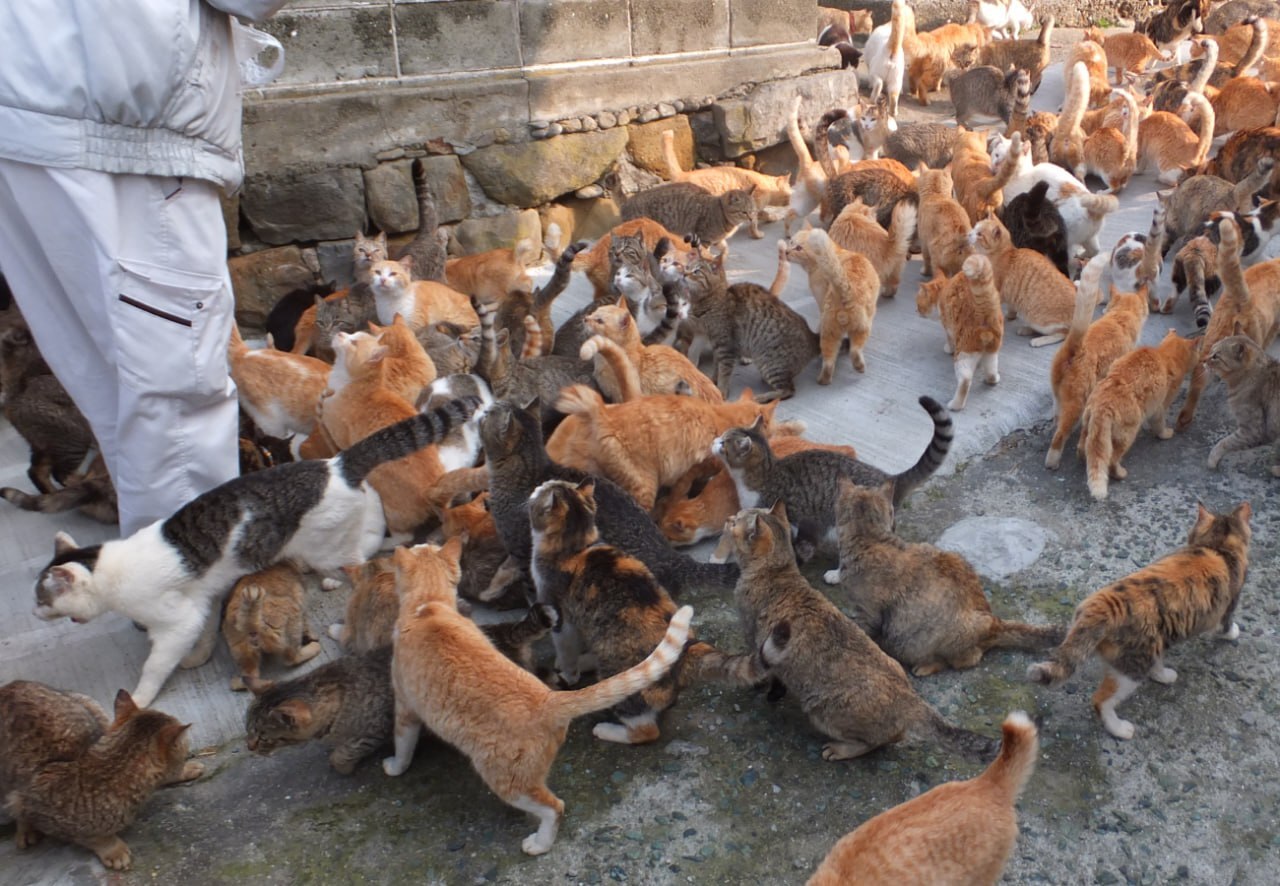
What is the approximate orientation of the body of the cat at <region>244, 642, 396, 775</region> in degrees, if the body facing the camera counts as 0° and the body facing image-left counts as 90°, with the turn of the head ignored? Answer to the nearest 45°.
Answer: approximately 90°

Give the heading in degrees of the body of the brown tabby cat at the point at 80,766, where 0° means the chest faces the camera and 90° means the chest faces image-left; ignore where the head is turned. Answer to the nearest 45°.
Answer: approximately 270°

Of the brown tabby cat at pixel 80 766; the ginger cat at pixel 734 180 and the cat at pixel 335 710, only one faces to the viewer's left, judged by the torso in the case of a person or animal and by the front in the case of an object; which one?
the cat

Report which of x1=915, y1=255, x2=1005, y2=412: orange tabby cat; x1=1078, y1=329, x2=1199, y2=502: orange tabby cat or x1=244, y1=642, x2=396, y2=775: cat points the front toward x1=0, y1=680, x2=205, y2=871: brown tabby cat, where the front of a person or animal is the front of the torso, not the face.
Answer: the cat

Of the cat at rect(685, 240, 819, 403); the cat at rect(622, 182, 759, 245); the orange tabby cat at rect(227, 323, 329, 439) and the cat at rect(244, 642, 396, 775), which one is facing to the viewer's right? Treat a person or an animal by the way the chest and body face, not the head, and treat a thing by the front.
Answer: the cat at rect(622, 182, 759, 245)

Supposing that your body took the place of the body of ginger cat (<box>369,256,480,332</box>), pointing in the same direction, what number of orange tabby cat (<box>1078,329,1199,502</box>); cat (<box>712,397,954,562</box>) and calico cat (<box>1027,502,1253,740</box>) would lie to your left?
3

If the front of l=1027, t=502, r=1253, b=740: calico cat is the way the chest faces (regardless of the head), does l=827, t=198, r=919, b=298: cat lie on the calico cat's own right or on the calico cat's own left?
on the calico cat's own left

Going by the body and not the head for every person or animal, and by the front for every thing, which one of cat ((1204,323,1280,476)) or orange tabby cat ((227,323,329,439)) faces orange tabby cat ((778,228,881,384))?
the cat

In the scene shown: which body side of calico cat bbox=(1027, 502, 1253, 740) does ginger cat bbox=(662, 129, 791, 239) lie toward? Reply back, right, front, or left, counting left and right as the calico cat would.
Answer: left

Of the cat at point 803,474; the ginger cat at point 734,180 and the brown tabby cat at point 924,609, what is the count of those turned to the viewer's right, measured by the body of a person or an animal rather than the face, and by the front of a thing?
1

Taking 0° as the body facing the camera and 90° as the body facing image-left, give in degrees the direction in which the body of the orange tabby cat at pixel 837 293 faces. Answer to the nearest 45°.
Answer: approximately 135°
